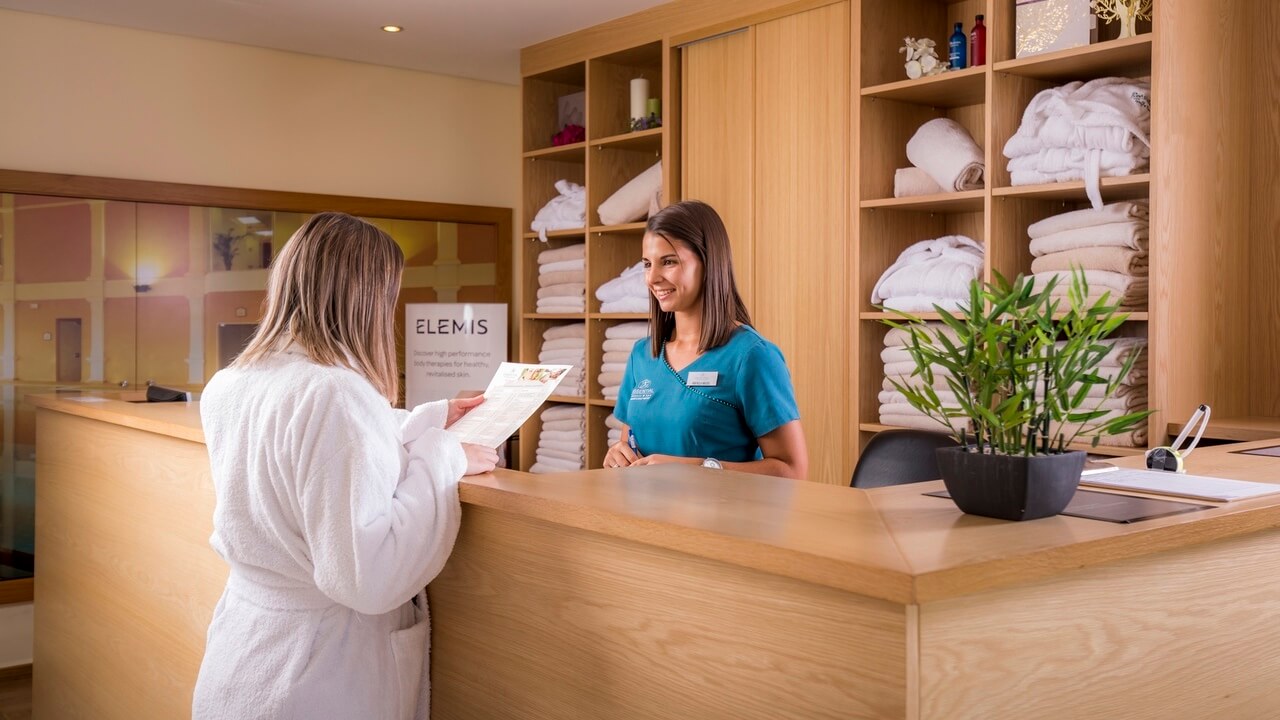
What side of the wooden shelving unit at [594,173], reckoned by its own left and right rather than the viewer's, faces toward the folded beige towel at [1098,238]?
left

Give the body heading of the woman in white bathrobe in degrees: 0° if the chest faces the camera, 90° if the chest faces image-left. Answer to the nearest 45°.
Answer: approximately 225°

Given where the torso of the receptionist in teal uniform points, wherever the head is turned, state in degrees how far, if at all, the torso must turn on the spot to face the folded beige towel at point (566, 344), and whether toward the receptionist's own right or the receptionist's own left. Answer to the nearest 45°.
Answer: approximately 135° to the receptionist's own right

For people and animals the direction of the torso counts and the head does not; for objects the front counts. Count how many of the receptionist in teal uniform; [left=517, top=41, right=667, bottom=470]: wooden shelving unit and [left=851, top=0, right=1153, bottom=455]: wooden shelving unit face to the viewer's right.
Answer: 0

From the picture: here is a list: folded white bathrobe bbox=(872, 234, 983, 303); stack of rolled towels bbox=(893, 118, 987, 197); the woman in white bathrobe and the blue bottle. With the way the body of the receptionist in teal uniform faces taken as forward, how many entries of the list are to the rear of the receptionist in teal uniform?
3

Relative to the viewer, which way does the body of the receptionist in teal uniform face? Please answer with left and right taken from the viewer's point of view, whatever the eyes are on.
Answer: facing the viewer and to the left of the viewer

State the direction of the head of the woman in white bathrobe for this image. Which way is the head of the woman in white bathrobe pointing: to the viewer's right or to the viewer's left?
to the viewer's right

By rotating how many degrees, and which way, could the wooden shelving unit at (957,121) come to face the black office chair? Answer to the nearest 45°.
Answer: approximately 45° to its left

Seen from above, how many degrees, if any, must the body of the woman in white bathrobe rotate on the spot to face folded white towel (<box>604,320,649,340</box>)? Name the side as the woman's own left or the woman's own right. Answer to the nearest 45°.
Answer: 0° — they already face it

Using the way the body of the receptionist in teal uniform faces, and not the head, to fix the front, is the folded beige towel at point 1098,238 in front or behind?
behind

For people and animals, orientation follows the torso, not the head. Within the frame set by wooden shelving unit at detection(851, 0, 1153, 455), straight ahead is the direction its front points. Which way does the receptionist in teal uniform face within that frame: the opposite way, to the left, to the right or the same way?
the same way

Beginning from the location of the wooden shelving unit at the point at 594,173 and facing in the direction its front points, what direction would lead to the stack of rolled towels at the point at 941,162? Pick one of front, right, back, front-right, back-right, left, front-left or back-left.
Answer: left

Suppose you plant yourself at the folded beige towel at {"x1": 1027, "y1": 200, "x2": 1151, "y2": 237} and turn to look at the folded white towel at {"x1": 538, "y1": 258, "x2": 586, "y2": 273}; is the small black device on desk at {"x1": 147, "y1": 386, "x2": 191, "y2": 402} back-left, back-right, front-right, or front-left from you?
front-left

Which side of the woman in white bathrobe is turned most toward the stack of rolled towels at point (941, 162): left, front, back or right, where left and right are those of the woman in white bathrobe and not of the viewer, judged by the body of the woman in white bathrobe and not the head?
front

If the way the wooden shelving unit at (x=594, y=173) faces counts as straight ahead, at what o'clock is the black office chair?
The black office chair is roughly at 10 o'clock from the wooden shelving unit.

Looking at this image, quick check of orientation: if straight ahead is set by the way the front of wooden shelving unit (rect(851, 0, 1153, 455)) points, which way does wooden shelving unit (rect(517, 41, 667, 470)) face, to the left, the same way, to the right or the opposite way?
the same way
